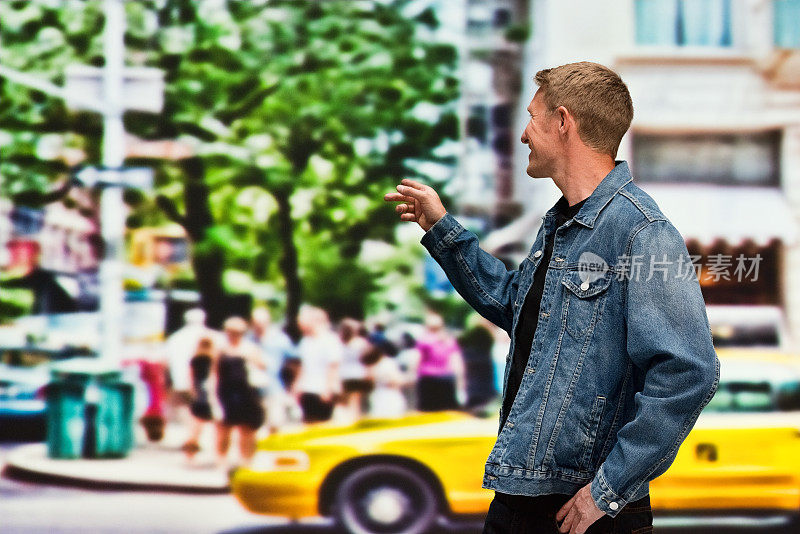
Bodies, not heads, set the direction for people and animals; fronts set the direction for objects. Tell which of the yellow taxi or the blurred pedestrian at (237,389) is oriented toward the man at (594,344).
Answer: the blurred pedestrian

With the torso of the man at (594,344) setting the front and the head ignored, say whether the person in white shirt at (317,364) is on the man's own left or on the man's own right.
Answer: on the man's own right

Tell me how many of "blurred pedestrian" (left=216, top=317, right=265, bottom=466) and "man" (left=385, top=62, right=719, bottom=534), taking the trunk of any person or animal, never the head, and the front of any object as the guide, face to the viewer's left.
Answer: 1

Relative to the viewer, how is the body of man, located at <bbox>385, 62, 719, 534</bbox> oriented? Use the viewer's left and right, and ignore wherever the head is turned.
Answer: facing to the left of the viewer

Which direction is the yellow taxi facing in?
to the viewer's left

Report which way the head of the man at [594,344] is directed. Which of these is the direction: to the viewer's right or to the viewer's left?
to the viewer's left

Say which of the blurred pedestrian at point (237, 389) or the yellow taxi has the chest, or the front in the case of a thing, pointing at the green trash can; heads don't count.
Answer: the yellow taxi

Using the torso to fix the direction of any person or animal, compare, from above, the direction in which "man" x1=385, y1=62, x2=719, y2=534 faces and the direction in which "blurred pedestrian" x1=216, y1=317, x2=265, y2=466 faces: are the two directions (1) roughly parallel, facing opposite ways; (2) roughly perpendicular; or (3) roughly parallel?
roughly perpendicular

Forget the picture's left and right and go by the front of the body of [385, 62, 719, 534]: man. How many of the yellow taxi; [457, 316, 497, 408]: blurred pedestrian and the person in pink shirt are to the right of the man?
3
